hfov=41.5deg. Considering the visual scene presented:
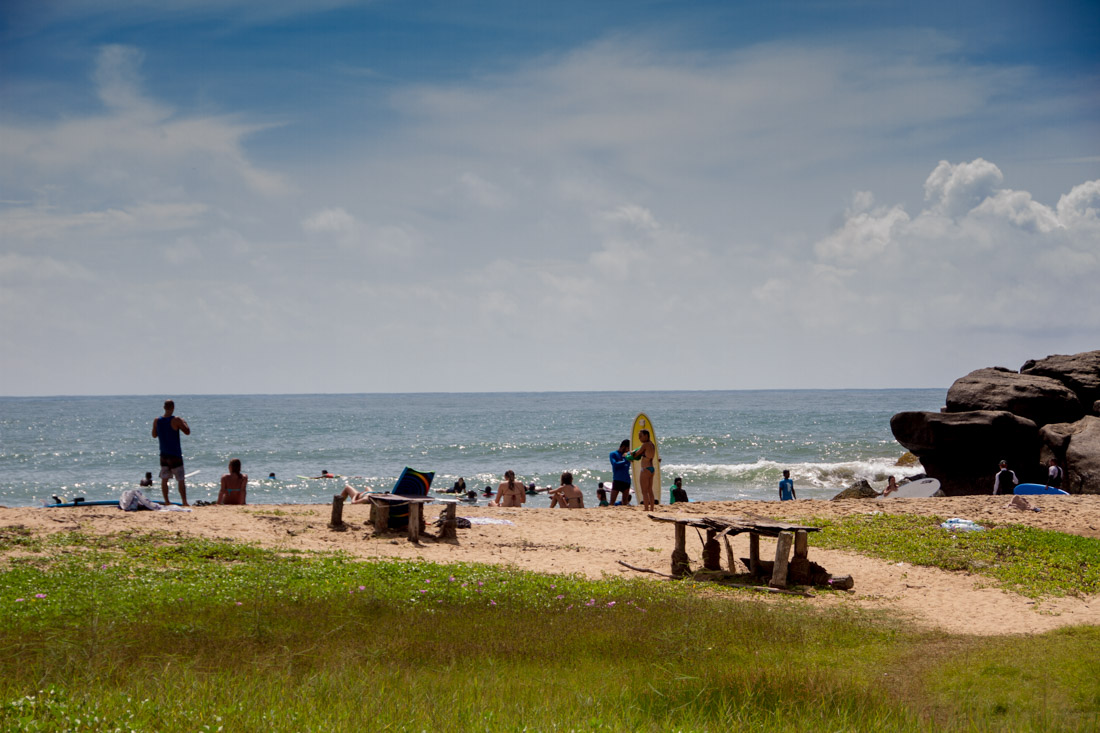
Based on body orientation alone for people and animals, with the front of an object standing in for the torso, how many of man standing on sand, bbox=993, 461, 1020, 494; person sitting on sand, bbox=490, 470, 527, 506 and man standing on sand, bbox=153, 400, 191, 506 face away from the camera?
3

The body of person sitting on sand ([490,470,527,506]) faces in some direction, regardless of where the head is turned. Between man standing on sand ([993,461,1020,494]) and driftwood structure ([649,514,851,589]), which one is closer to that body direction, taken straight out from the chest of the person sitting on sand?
the man standing on sand

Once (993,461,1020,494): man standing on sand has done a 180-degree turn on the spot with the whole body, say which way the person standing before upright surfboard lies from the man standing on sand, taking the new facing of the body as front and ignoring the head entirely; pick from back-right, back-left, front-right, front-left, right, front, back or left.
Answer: front-right

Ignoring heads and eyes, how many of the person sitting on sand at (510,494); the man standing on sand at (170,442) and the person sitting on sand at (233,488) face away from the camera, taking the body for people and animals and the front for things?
3

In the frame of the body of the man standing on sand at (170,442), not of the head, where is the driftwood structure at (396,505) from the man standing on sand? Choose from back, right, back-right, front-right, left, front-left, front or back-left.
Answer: back-right

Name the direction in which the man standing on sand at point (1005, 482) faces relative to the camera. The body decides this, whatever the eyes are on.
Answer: away from the camera

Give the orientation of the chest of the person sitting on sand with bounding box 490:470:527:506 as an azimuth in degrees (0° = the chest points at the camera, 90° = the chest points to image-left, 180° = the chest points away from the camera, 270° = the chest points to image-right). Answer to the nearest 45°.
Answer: approximately 180°

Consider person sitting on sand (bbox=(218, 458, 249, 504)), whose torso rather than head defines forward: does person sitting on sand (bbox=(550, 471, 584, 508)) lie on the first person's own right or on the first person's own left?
on the first person's own right

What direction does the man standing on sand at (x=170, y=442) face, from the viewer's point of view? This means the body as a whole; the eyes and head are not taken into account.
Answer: away from the camera

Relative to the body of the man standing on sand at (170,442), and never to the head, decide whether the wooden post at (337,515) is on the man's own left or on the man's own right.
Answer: on the man's own right

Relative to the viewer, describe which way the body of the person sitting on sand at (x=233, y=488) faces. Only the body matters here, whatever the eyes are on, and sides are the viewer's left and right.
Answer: facing away from the viewer
